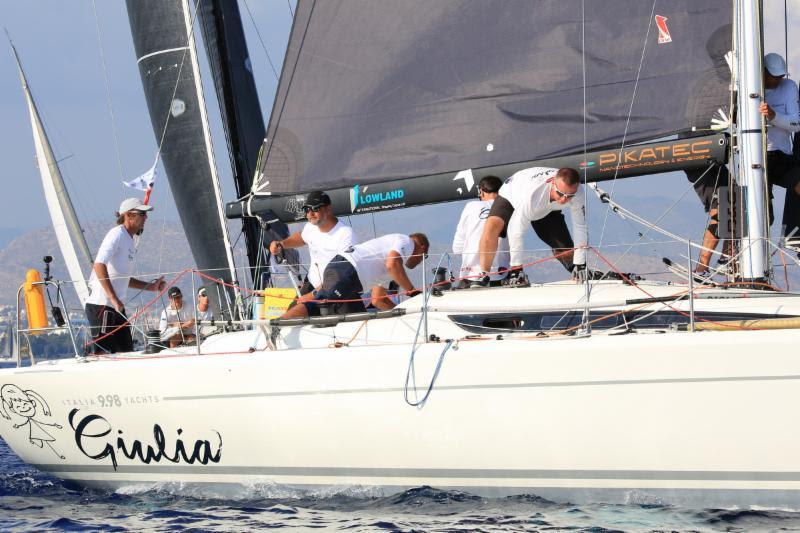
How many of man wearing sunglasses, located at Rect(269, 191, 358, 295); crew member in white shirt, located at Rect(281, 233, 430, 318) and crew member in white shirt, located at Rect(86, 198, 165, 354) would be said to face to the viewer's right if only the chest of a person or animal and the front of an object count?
2

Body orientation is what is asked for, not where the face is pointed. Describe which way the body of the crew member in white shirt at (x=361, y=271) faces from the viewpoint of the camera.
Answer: to the viewer's right

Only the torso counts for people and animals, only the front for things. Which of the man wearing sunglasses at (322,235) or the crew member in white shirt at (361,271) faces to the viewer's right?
the crew member in white shirt

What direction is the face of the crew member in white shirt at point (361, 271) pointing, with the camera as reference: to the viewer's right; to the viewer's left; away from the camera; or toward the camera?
to the viewer's right

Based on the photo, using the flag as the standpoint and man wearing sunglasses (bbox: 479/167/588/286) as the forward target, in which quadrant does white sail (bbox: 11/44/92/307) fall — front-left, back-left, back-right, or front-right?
back-left

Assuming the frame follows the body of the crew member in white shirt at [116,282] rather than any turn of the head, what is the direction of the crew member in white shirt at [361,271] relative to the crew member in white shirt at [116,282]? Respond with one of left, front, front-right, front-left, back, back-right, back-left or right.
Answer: front-right

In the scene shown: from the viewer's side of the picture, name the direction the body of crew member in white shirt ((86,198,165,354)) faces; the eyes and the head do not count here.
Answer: to the viewer's right

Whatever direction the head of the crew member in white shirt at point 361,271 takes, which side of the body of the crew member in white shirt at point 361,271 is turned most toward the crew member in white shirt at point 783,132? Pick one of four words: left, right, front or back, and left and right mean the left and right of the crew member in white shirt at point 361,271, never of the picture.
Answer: front

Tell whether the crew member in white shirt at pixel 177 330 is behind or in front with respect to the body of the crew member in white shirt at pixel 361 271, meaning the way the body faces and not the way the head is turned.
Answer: behind

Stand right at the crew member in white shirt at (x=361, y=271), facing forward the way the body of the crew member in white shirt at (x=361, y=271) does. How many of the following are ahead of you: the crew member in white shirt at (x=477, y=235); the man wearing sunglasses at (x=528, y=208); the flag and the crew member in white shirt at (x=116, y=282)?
2
